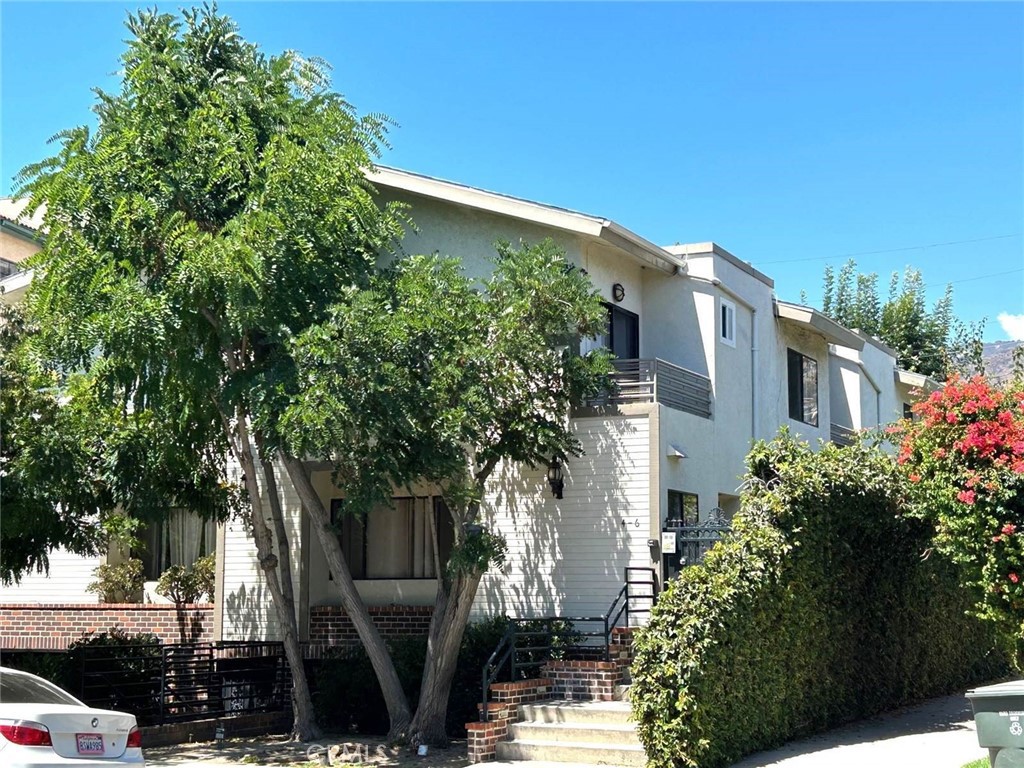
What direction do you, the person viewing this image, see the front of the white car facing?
facing away from the viewer and to the left of the viewer

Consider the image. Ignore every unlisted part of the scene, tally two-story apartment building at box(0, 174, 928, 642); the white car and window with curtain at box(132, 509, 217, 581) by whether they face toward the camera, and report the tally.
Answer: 2

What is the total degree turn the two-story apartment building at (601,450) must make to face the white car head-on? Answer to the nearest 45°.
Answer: approximately 45° to its right

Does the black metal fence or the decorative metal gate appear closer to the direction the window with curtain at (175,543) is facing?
the black metal fence

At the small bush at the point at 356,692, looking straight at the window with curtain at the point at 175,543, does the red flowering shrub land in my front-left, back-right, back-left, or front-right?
back-right
